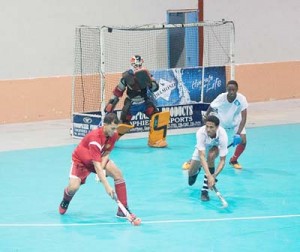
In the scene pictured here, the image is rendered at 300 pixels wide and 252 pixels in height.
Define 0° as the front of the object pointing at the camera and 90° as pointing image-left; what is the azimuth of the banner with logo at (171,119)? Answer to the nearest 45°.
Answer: approximately 0°

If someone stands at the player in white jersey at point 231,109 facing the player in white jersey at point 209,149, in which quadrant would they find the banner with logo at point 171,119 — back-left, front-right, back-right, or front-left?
back-right

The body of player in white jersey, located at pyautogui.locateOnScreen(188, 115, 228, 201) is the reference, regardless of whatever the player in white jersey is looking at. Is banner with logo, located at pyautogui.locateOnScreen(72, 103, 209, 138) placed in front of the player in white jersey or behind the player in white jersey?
behind

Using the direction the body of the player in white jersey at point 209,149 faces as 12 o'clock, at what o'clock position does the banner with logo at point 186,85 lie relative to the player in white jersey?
The banner with logo is roughly at 6 o'clock from the player in white jersey.

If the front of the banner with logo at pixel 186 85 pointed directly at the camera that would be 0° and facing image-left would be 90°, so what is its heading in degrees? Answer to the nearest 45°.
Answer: approximately 0°
